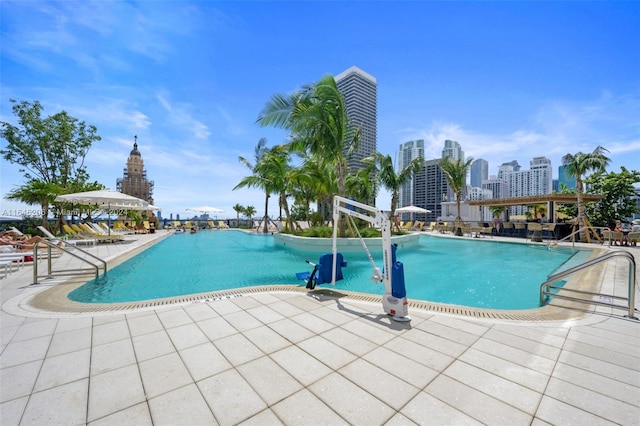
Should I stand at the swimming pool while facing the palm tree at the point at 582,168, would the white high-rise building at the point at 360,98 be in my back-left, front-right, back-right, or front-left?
front-left

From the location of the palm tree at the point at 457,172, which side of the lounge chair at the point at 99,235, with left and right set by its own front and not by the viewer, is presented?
front

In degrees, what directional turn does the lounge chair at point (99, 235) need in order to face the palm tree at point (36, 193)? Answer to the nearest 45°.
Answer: approximately 135° to its left

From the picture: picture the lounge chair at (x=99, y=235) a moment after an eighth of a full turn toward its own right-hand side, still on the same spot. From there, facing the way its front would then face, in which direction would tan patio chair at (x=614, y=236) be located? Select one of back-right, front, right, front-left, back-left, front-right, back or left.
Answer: front

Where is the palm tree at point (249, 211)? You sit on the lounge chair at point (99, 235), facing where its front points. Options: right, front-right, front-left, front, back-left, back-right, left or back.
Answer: front-left

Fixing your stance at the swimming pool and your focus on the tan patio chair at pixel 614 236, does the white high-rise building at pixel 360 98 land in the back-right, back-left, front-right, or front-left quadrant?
front-left

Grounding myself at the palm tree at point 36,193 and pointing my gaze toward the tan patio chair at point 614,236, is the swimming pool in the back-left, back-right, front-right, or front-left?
front-right

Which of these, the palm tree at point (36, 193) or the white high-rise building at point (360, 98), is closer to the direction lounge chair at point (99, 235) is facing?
the white high-rise building

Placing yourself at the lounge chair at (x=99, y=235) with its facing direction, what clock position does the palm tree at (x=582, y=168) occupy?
The palm tree is roughly at 1 o'clock from the lounge chair.

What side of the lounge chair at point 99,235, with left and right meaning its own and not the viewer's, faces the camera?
right
